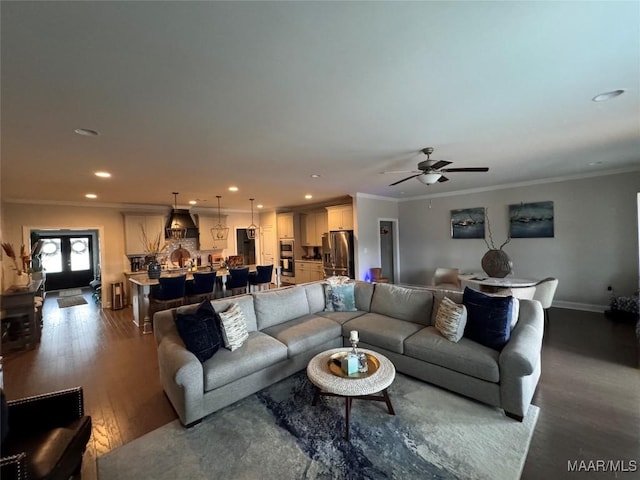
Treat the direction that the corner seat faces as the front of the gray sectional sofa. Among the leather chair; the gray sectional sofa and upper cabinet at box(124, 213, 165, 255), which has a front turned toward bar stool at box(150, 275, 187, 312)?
the upper cabinet

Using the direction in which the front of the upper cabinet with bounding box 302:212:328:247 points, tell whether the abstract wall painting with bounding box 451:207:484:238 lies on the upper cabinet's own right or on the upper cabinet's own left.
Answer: on the upper cabinet's own left

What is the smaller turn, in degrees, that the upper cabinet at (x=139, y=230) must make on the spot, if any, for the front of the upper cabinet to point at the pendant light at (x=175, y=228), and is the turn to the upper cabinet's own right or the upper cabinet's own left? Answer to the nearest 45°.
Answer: approximately 45° to the upper cabinet's own left

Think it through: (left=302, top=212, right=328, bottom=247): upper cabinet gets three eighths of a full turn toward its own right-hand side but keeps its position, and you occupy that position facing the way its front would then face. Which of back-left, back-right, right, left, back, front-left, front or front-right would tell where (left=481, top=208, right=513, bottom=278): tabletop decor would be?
back-right

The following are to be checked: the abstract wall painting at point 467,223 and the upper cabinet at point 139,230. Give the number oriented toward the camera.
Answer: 2

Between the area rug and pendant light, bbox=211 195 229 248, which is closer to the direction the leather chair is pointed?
the area rug

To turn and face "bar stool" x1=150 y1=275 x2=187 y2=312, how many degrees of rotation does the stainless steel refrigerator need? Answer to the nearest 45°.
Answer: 0° — it already faces it

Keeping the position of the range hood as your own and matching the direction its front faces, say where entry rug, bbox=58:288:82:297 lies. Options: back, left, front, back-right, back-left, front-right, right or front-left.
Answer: back-right

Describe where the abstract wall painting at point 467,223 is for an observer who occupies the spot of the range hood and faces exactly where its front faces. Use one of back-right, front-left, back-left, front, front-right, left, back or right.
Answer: front-left

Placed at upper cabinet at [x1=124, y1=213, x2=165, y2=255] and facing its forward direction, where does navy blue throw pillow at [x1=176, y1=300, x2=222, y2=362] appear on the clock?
The navy blue throw pillow is roughly at 12 o'clock from the upper cabinet.

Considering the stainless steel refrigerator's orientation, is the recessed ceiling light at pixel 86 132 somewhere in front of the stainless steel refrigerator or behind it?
in front
